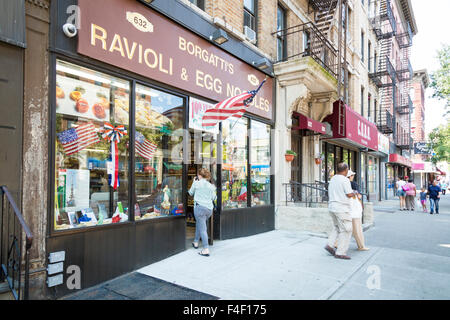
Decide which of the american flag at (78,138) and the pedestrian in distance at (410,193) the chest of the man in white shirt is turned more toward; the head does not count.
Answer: the pedestrian in distance

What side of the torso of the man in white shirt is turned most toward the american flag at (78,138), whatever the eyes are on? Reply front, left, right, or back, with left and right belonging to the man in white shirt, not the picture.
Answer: back

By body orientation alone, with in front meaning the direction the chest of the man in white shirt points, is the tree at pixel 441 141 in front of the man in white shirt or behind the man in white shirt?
in front

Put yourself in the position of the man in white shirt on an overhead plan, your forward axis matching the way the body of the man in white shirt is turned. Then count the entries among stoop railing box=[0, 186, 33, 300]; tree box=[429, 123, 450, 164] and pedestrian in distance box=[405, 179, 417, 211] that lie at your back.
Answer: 1

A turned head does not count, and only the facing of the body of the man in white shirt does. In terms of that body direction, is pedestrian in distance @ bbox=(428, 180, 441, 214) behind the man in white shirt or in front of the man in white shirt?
in front

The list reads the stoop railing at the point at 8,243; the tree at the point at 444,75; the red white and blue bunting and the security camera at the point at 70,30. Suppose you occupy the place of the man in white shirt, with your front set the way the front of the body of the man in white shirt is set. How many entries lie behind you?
3

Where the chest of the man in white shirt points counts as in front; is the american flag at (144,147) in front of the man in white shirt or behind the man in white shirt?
behind

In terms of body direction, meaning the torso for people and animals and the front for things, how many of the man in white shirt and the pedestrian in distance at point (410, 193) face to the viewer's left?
0

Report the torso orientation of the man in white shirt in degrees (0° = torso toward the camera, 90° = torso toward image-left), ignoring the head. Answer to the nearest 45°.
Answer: approximately 225°

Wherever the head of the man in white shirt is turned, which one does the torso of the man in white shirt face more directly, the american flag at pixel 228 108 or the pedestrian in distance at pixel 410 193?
the pedestrian in distance

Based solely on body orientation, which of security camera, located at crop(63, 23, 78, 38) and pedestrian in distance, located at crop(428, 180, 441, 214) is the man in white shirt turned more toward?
the pedestrian in distance
